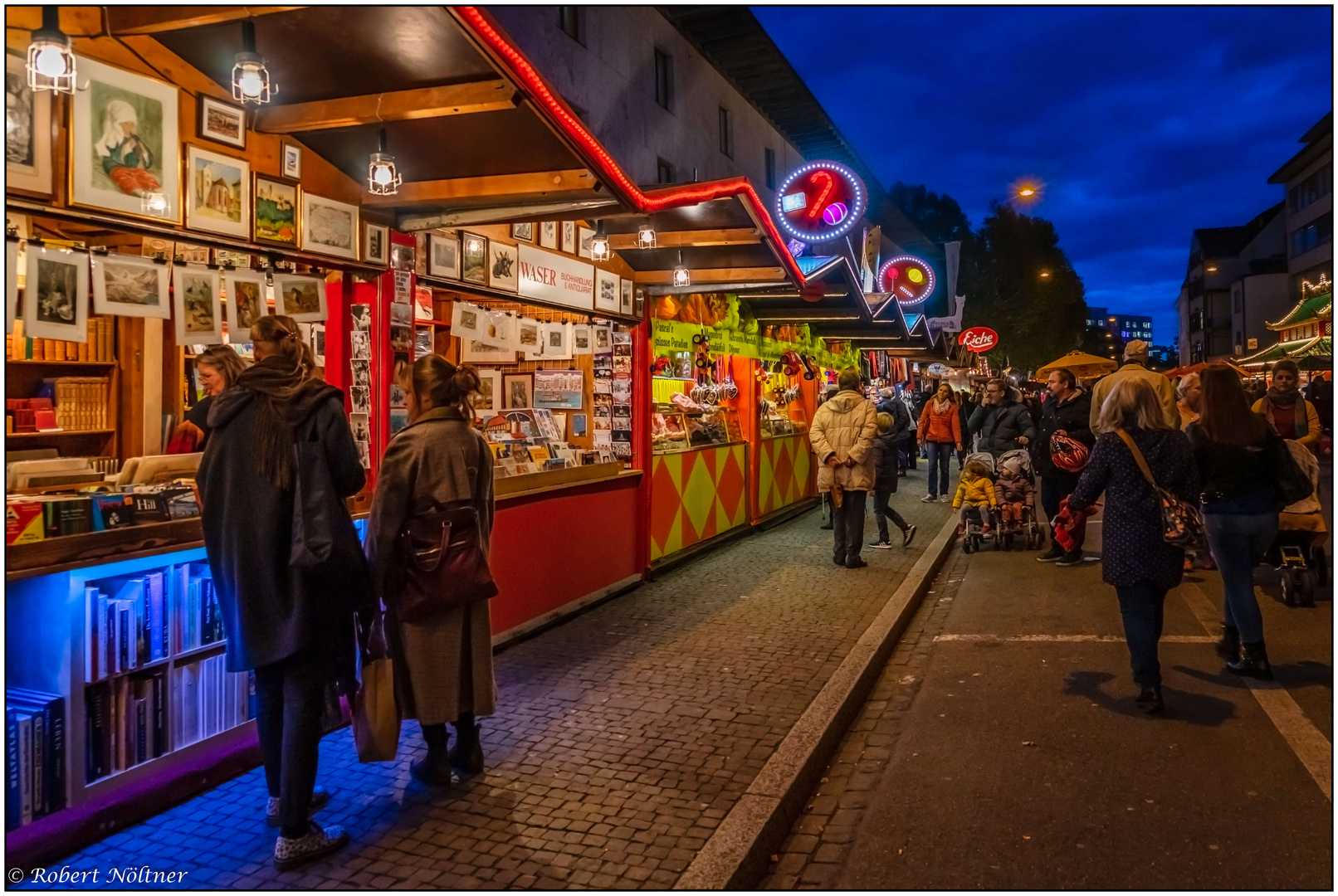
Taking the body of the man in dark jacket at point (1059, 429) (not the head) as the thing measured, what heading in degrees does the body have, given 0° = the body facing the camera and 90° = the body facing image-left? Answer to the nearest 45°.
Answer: approximately 45°

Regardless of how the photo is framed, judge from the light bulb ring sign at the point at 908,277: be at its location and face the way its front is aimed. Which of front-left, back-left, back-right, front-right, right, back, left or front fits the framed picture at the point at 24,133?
front

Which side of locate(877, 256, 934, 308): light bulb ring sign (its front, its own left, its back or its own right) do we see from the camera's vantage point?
front

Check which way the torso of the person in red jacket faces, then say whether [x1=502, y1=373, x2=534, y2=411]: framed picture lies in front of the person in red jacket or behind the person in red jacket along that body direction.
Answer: in front

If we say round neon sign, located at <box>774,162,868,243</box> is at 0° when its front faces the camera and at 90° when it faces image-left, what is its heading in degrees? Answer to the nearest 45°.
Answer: approximately 0°

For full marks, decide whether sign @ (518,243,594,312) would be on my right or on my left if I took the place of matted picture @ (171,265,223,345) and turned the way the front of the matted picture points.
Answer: on my left

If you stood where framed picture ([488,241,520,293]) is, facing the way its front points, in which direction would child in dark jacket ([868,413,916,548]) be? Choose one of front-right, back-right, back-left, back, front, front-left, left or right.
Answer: left

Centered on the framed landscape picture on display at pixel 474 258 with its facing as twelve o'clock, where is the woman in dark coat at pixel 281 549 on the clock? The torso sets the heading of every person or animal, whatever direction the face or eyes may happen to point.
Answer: The woman in dark coat is roughly at 2 o'clock from the framed landscape picture on display.

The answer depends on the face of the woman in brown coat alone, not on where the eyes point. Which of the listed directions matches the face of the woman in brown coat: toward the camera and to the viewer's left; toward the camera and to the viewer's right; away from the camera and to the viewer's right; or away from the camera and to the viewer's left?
away from the camera and to the viewer's left

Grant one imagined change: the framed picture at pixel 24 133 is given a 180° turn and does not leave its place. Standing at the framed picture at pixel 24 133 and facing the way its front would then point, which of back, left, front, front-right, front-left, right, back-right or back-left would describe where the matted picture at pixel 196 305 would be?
right

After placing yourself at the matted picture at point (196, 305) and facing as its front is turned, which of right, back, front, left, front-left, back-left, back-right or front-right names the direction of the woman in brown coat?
front

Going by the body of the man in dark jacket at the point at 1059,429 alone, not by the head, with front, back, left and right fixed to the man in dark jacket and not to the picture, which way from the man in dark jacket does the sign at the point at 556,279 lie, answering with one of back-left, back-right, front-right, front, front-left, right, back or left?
front

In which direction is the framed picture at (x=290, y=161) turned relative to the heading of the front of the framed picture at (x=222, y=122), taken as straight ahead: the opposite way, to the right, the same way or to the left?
the same way

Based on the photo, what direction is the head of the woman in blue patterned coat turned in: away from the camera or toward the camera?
away from the camera

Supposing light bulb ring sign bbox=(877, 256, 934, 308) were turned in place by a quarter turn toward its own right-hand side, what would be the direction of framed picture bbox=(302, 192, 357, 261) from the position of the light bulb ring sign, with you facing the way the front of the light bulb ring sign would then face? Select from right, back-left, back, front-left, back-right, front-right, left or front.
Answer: left

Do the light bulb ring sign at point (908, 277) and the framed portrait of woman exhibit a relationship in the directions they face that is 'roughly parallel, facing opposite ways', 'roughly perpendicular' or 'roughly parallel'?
roughly perpendicular

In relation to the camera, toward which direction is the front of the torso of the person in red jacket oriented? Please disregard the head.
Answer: toward the camera
